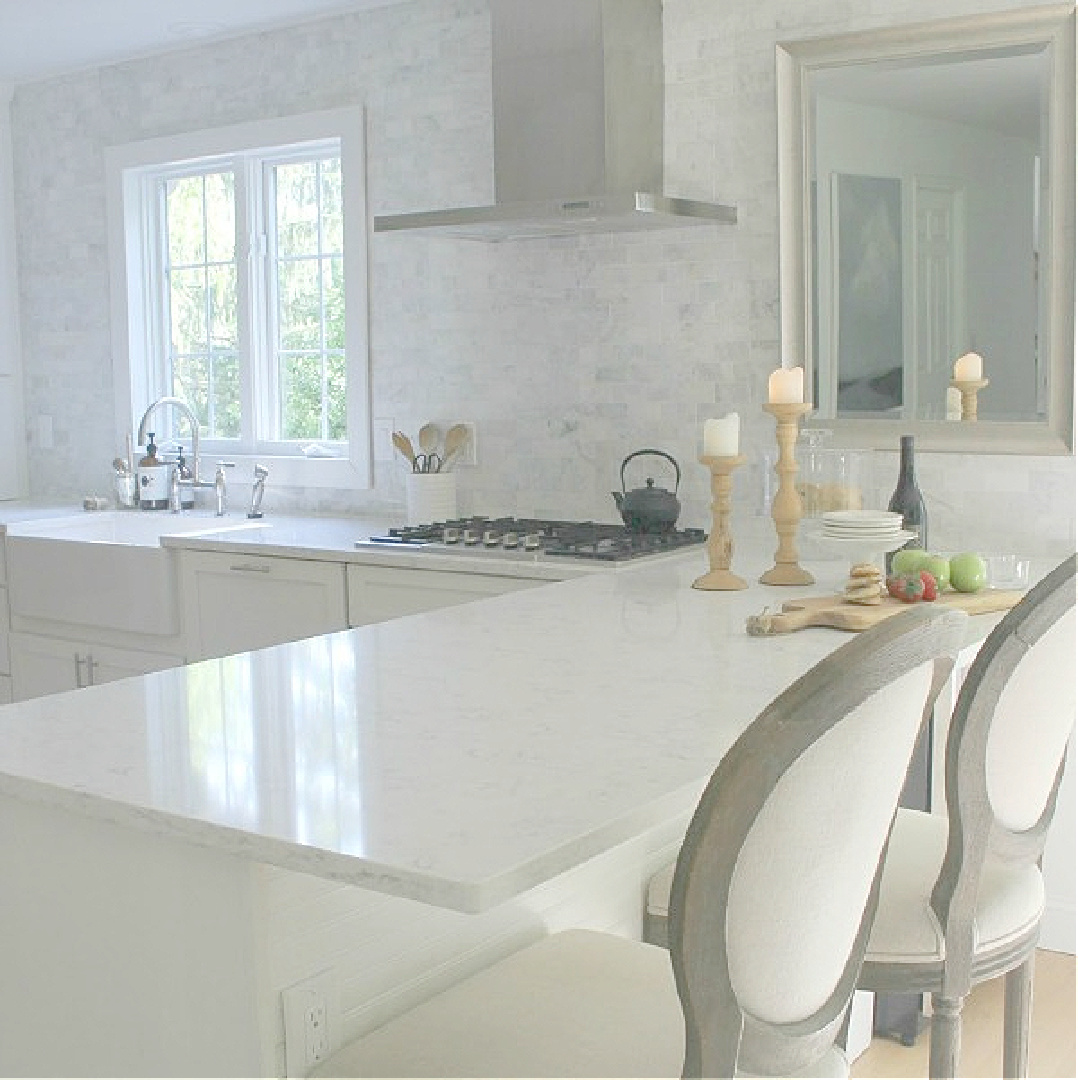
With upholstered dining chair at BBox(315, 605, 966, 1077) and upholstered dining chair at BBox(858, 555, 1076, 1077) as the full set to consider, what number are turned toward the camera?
0

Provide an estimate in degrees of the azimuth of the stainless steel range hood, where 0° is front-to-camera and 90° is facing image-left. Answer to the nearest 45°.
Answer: approximately 45°

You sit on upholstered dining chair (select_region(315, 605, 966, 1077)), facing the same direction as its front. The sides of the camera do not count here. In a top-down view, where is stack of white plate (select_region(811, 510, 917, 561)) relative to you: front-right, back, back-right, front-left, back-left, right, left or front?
front-right

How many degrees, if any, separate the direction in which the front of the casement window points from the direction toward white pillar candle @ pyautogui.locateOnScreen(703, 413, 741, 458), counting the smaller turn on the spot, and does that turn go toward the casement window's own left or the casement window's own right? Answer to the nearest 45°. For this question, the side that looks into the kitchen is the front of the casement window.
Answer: approximately 45° to the casement window's own left

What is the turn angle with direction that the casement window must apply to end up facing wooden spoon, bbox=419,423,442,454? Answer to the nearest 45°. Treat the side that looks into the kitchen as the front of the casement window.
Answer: approximately 90° to its left

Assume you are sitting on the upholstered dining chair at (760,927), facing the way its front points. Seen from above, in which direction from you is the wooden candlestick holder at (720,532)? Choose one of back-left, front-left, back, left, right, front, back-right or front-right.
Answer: front-right

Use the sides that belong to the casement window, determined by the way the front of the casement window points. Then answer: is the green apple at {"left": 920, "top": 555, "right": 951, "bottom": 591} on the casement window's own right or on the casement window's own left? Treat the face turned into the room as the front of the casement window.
on the casement window's own left

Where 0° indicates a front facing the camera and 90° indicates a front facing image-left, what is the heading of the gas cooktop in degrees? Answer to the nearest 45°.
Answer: approximately 45°

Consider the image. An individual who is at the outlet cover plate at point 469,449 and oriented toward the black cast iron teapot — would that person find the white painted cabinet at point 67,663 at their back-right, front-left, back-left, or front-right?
back-right

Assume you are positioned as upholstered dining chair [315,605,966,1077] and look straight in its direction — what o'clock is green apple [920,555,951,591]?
The green apple is roughly at 2 o'clock from the upholstered dining chair.

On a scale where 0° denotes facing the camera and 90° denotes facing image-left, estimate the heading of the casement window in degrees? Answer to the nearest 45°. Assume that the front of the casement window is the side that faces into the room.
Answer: approximately 45°

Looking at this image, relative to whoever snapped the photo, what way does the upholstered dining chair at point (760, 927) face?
facing away from the viewer and to the left of the viewer

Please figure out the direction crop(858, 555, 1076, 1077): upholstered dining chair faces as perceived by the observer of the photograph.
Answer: facing away from the viewer and to the left of the viewer

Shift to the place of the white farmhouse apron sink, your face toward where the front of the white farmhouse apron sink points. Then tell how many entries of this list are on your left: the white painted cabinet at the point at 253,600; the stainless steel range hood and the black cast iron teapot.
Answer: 3

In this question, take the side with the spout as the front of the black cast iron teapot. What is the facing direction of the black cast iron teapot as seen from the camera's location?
facing to the left of the viewer
